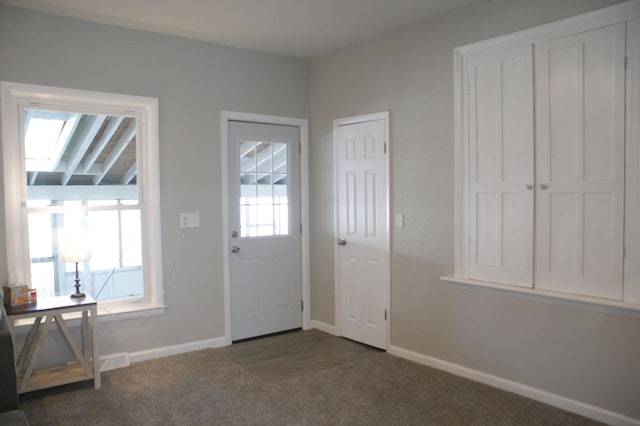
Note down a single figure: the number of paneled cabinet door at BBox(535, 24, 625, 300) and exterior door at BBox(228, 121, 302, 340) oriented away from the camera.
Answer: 0

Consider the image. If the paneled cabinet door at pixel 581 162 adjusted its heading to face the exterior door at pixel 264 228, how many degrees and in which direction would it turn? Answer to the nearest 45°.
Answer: approximately 45° to its right

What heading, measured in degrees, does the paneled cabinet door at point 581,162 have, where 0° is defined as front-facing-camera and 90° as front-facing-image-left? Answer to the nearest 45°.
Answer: approximately 45°

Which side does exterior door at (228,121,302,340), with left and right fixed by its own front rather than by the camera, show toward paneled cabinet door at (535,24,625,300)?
front

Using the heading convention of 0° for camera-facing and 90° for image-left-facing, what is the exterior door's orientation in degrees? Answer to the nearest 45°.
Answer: approximately 315°

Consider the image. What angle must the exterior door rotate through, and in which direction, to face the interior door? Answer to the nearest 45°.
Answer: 0° — it already faces it

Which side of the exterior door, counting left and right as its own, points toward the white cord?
right

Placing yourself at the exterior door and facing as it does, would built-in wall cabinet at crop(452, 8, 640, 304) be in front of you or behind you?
in front

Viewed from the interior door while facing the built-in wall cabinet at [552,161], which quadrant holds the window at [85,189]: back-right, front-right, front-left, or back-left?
back-right

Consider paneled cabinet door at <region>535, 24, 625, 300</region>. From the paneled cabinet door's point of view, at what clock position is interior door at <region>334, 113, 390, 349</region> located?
The interior door is roughly at 2 o'clock from the paneled cabinet door.

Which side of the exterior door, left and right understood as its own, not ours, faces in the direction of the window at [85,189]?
right
